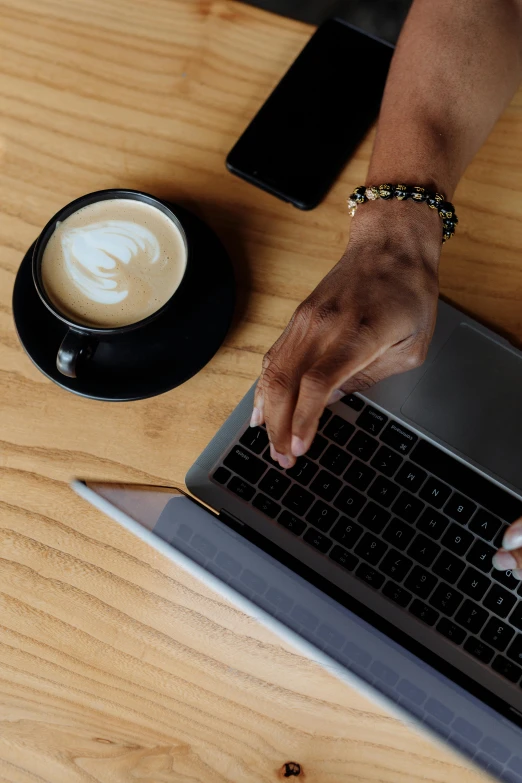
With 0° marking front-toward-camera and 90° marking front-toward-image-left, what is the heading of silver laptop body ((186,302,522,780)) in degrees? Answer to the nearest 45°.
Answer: approximately 225°

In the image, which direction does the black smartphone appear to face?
toward the camera
